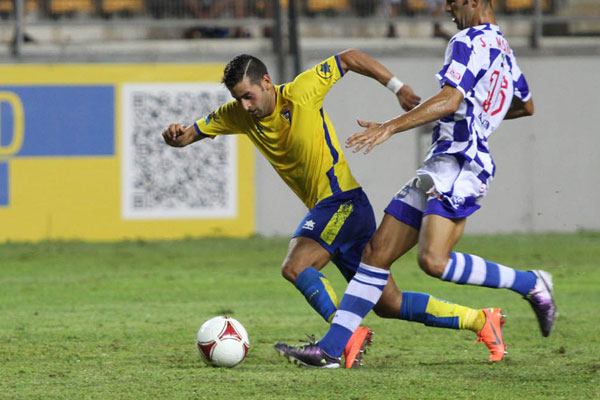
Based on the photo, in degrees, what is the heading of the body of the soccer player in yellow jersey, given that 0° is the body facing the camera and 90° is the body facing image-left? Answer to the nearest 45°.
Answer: approximately 45°

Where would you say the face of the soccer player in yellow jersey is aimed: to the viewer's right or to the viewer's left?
to the viewer's left

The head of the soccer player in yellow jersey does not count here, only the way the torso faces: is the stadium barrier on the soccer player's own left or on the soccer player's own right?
on the soccer player's own right
